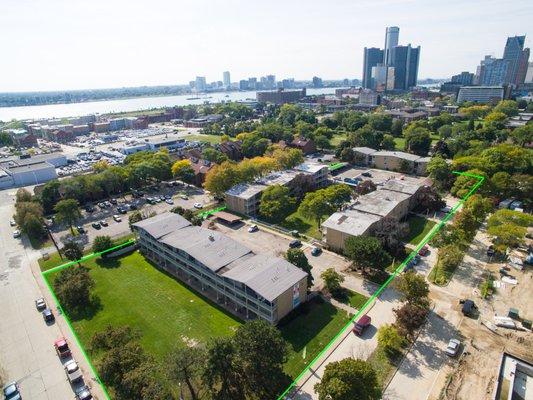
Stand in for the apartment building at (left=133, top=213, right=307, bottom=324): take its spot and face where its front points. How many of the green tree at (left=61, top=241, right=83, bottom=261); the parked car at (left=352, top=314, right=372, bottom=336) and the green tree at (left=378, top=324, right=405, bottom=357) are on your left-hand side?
2

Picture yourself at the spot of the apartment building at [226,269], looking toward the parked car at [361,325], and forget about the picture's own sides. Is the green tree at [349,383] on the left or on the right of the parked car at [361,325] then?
right

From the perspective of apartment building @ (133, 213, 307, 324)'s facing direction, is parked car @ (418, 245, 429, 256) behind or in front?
behind

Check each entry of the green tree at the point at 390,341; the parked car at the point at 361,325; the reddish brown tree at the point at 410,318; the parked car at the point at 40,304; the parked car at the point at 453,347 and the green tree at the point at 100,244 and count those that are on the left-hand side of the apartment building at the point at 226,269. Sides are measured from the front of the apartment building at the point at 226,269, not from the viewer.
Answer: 4

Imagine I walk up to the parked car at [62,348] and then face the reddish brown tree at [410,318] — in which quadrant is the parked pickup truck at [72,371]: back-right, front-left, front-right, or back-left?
front-right

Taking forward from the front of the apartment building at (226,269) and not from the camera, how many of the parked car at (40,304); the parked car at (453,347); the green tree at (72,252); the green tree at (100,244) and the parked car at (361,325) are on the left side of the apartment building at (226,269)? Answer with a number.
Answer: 2

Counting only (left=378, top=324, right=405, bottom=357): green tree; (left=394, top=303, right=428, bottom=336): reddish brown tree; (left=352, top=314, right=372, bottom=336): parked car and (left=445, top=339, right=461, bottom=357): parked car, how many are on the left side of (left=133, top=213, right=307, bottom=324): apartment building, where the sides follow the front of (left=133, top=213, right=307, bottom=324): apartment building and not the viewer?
4

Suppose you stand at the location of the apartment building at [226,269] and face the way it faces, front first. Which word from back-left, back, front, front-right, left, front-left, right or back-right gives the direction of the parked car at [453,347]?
left

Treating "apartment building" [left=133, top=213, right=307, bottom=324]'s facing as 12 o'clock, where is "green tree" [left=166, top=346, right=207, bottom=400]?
The green tree is roughly at 11 o'clock from the apartment building.

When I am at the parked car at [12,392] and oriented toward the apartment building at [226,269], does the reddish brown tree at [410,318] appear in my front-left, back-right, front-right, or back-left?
front-right

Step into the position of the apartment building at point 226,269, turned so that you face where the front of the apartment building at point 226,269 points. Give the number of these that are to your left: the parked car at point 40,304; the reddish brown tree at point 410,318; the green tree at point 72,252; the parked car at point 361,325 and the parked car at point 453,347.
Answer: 3

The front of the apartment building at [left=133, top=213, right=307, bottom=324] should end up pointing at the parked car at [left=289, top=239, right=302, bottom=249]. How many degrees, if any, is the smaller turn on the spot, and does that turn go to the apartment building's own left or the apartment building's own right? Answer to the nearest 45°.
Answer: approximately 180°

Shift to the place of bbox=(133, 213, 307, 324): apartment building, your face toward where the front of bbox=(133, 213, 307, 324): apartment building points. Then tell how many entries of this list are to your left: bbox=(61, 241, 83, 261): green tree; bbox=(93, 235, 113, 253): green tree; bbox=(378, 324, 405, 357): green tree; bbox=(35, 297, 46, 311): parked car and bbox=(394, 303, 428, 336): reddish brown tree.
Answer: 2

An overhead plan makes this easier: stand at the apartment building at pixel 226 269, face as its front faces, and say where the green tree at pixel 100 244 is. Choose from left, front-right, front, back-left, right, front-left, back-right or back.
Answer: right

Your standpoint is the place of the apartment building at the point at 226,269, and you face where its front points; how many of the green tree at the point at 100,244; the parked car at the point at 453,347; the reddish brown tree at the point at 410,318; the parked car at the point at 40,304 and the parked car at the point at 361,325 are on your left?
3

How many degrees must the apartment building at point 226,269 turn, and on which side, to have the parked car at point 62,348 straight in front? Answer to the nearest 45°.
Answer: approximately 45° to its right

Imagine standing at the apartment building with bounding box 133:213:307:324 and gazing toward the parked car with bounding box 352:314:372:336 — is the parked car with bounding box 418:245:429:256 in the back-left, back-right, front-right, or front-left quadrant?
front-left

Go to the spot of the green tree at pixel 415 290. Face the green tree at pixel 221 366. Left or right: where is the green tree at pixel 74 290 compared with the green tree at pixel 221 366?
right

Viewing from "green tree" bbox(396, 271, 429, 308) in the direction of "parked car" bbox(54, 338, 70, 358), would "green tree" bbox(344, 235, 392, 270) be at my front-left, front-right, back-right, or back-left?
front-right

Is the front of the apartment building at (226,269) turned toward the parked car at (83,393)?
yes

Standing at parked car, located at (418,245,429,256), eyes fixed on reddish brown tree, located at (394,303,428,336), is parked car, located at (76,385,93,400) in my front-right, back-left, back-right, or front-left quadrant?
front-right

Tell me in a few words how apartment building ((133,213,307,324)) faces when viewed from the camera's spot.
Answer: facing the viewer and to the left of the viewer
